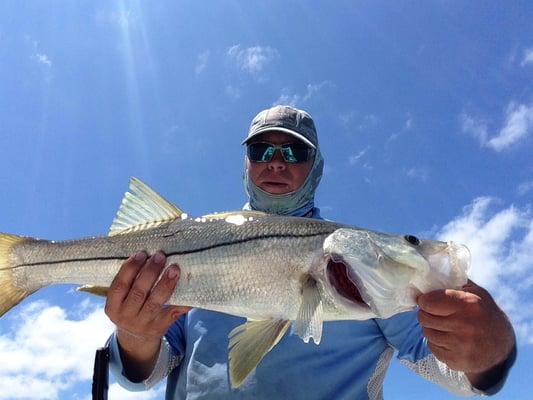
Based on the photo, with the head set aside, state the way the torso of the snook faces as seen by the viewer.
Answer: to the viewer's right

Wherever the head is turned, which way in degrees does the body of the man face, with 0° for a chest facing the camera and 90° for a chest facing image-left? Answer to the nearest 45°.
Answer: approximately 0°

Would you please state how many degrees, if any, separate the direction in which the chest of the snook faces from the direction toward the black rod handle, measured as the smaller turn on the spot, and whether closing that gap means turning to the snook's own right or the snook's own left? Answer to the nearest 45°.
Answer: approximately 135° to the snook's own left
